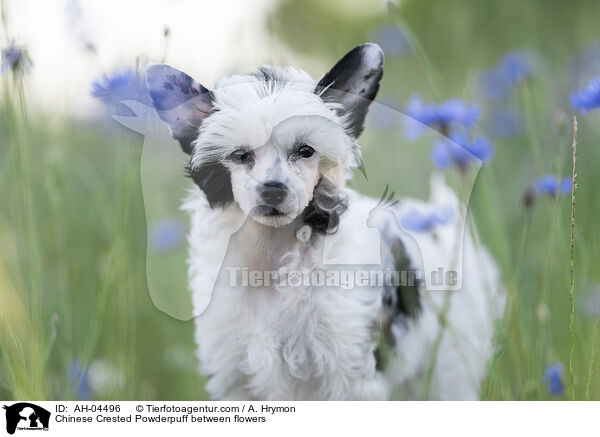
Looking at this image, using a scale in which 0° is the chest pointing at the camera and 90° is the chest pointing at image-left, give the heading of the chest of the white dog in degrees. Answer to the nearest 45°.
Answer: approximately 45°

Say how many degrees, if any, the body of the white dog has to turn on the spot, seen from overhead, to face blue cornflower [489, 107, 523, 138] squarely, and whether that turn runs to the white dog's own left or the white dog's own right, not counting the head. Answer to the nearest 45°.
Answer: approximately 180°
